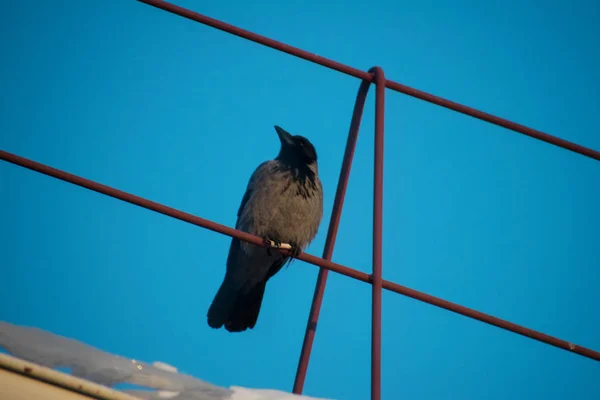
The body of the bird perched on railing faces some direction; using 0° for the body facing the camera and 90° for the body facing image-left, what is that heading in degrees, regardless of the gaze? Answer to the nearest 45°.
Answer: approximately 315°
